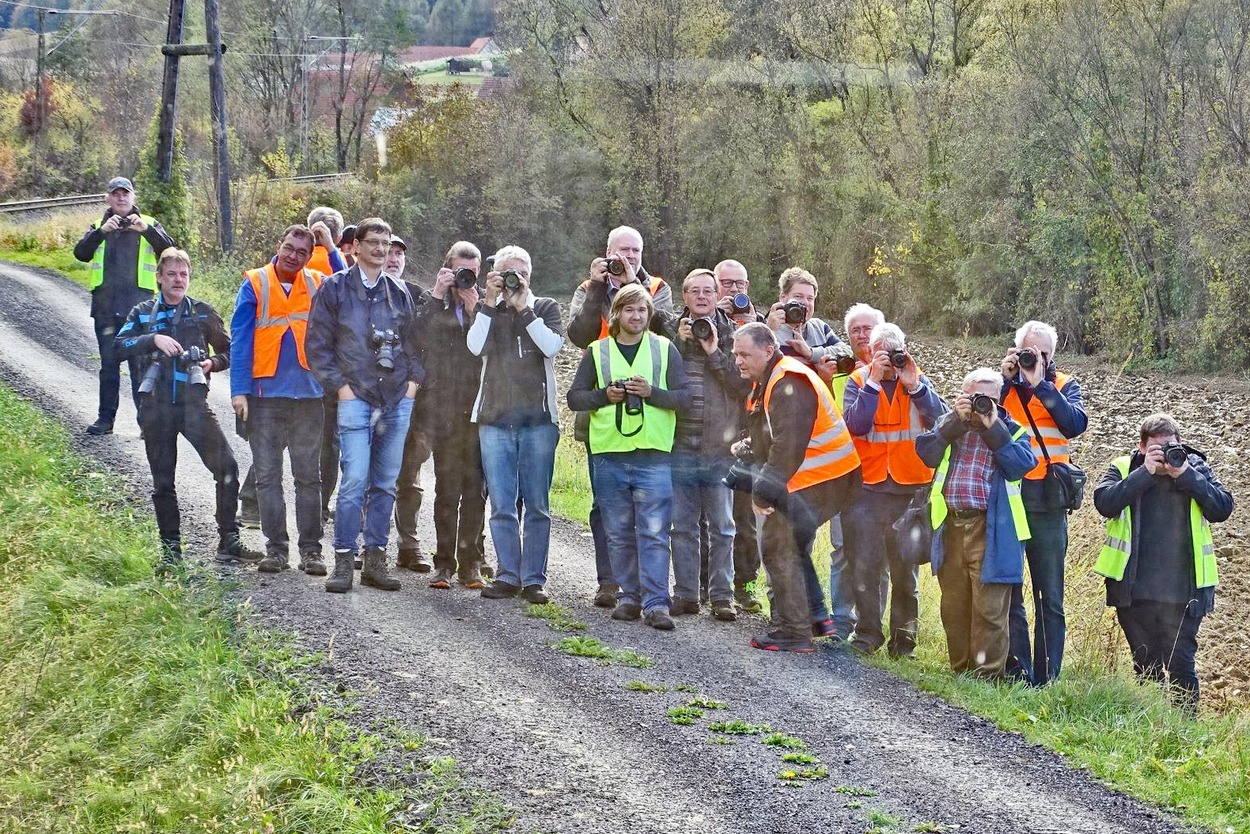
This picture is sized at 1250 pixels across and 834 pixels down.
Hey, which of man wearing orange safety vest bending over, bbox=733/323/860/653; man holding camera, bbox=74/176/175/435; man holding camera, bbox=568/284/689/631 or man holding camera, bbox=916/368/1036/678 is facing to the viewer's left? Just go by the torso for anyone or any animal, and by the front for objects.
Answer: man wearing orange safety vest bending over, bbox=733/323/860/653

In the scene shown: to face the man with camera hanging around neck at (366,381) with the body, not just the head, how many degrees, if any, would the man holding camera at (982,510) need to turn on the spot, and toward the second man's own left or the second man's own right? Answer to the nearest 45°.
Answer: approximately 90° to the second man's own right

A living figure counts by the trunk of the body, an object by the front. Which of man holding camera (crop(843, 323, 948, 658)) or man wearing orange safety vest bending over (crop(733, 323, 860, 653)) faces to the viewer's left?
man wearing orange safety vest bending over (crop(733, 323, 860, 653))
